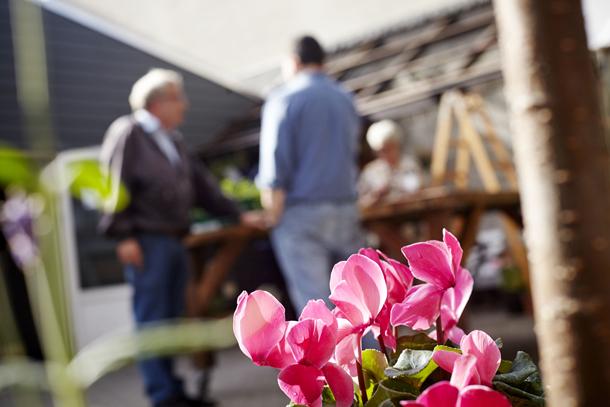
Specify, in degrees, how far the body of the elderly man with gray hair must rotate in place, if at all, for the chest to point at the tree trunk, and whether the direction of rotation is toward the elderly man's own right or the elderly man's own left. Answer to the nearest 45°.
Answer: approximately 45° to the elderly man's own right

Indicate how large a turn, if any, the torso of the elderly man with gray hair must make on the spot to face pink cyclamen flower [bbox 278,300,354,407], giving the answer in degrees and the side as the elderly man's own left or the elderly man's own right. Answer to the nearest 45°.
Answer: approximately 45° to the elderly man's own right

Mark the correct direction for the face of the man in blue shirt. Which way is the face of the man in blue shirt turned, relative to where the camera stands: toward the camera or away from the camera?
away from the camera

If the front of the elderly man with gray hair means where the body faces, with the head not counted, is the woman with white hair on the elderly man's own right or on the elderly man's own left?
on the elderly man's own left

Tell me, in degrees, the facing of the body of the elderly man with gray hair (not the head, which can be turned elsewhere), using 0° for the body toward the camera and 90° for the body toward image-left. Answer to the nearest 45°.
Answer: approximately 315°
